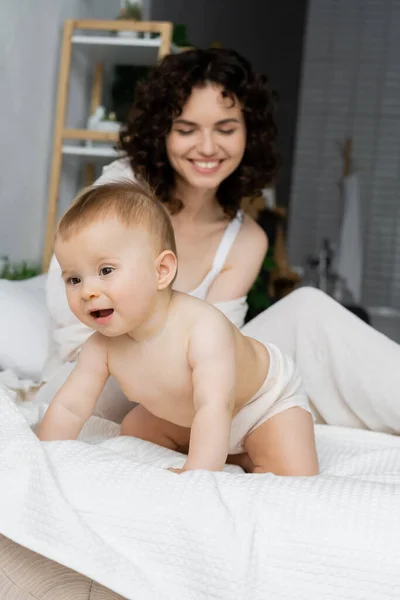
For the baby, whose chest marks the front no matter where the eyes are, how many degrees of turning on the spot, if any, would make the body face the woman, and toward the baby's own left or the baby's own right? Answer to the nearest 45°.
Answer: approximately 135° to the baby's own right

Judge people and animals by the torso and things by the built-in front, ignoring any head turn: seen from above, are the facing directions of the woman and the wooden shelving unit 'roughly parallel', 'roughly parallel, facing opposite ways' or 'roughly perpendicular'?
roughly parallel

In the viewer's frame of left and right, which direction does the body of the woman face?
facing the viewer

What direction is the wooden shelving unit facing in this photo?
toward the camera

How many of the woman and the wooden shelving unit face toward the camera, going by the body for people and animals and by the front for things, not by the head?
2

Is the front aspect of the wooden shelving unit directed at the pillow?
yes

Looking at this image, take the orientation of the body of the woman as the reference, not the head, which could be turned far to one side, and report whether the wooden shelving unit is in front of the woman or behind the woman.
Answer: behind

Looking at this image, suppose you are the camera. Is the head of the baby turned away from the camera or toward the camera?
toward the camera

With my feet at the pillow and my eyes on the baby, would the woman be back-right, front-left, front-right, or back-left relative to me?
front-left
